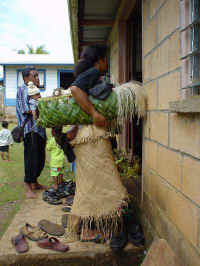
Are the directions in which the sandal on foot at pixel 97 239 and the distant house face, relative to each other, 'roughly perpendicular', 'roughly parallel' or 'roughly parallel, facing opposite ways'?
roughly perpendicular

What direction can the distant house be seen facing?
toward the camera

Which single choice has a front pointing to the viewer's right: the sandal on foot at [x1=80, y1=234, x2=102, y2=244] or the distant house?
the sandal on foot

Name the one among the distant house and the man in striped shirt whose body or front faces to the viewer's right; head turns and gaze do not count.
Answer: the man in striped shirt

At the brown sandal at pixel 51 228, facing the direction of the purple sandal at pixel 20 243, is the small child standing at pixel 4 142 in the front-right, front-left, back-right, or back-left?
back-right

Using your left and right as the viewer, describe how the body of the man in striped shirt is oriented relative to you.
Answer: facing to the right of the viewer

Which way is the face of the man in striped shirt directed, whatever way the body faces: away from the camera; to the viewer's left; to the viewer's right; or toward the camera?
to the viewer's right

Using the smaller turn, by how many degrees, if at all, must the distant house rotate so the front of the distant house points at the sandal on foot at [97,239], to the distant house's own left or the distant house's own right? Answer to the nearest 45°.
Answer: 0° — it already faces it

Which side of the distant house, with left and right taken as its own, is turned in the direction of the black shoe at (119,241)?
front

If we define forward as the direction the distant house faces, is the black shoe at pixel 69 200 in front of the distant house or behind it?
in front

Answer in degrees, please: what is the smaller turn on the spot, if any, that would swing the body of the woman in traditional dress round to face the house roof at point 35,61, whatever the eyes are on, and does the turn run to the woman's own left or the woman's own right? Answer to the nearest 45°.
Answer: approximately 90° to the woman's own left

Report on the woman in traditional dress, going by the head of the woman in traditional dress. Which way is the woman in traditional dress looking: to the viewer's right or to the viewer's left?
to the viewer's right

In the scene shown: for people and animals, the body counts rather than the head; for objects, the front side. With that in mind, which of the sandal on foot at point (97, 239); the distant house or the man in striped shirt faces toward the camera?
the distant house

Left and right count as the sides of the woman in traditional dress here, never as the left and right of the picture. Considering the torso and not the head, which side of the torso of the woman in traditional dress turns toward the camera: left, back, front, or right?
right

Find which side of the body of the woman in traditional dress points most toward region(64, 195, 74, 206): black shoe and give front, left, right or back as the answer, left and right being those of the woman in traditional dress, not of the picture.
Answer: left

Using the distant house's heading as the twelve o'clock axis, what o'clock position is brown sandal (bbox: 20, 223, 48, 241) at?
The brown sandal is roughly at 12 o'clock from the distant house.
